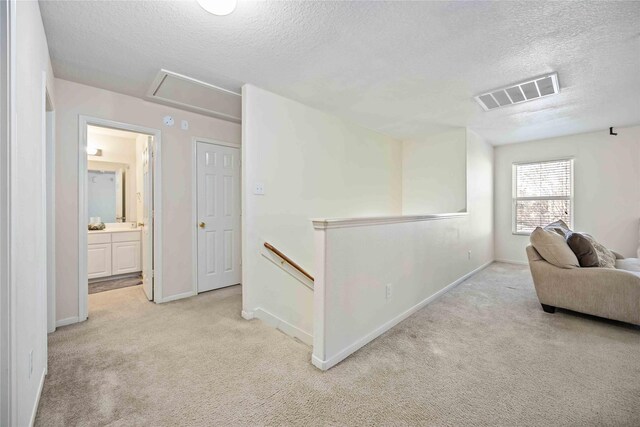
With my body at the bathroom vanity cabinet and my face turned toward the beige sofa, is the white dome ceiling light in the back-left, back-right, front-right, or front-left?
front-right

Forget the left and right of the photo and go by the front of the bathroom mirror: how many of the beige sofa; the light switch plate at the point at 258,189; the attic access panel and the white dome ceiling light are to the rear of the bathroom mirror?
0

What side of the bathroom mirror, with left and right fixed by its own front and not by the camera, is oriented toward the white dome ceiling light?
front

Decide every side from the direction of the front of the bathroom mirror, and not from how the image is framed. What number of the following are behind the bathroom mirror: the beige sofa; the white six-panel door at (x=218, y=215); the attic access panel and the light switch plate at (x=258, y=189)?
0

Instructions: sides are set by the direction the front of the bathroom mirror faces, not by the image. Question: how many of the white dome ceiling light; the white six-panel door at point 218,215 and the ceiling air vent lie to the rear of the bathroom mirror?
0

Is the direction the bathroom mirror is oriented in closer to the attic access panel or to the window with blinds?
the attic access panel

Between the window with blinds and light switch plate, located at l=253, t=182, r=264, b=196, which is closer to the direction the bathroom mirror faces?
the light switch plate

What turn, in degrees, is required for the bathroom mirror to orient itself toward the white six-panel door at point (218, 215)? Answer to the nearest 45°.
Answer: approximately 45° to its left

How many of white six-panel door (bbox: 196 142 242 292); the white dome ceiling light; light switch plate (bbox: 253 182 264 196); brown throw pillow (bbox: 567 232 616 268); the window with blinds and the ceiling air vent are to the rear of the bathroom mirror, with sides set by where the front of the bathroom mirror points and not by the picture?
0

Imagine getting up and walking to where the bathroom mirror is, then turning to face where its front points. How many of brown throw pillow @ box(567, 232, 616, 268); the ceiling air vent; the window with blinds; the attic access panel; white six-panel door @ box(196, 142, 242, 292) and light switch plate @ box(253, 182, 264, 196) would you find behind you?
0

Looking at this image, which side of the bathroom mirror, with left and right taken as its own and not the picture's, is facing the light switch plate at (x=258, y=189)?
front

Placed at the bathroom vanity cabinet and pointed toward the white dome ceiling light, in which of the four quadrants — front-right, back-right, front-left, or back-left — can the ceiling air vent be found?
front-left

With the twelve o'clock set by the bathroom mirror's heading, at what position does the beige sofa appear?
The beige sofa is roughly at 11 o'clock from the bathroom mirror.

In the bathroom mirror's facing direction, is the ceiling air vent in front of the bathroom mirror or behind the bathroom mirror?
in front

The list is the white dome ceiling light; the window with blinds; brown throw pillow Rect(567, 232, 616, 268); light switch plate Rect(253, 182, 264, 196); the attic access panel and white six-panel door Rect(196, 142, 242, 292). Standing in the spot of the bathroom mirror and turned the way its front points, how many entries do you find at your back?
0

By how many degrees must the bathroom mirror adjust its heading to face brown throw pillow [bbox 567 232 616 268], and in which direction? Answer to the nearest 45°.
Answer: approximately 45° to its left

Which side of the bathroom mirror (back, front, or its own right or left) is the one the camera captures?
front

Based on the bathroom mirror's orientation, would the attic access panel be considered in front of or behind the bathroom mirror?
in front

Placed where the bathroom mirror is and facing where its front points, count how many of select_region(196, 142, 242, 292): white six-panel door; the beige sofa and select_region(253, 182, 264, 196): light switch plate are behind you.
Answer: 0
